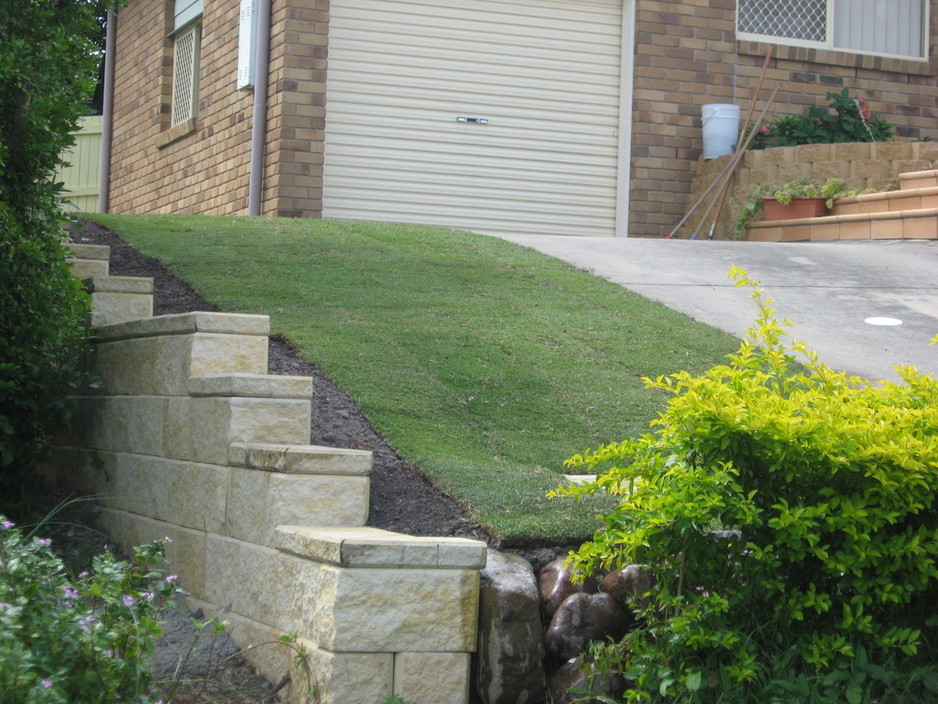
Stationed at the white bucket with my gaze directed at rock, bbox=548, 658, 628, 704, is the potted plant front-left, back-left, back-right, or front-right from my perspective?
front-left

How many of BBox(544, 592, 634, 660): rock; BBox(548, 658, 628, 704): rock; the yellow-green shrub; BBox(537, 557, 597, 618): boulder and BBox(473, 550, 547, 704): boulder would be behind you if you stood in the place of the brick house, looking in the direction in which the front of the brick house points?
0

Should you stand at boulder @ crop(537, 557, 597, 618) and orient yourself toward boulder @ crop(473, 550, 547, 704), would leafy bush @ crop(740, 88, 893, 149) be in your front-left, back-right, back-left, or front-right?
back-right

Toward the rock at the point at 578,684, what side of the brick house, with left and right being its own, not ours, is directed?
front

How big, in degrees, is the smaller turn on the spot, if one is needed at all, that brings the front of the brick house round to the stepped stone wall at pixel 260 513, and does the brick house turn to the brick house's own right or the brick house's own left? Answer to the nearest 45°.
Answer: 0° — it already faces it

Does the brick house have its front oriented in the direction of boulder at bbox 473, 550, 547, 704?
yes

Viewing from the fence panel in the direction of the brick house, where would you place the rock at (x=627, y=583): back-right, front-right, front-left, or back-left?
front-right

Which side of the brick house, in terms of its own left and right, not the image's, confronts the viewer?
front

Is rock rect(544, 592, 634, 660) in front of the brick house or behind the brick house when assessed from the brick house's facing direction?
in front

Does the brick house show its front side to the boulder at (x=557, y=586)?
yes

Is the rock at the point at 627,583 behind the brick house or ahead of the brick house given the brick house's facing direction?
ahead

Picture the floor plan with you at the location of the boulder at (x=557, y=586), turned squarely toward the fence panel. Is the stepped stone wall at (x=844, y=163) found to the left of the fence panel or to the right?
right

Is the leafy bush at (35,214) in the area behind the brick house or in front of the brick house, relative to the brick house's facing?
in front

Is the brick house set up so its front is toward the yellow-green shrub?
yes

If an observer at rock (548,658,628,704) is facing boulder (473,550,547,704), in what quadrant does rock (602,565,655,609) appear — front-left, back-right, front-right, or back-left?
back-right

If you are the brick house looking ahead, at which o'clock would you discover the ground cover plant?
The ground cover plant is roughly at 12 o'clock from the brick house.

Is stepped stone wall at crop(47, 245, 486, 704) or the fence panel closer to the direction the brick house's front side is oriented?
the stepped stone wall
